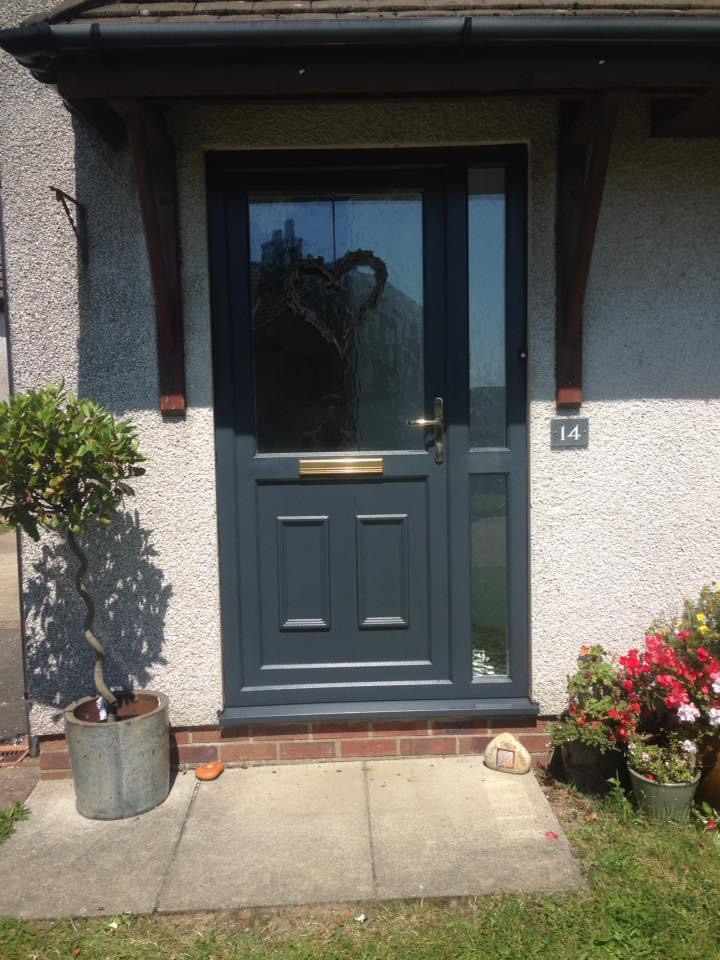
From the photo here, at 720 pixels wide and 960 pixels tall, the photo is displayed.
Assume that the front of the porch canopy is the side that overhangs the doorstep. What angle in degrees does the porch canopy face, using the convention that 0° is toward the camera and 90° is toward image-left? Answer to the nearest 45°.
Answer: approximately 0°

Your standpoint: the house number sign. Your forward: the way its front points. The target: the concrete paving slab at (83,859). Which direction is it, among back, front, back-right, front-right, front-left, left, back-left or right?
front-right

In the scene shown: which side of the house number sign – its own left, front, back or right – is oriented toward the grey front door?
right

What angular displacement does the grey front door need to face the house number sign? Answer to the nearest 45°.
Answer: approximately 90° to its left

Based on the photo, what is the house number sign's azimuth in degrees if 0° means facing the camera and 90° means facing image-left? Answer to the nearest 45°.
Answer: approximately 0°
